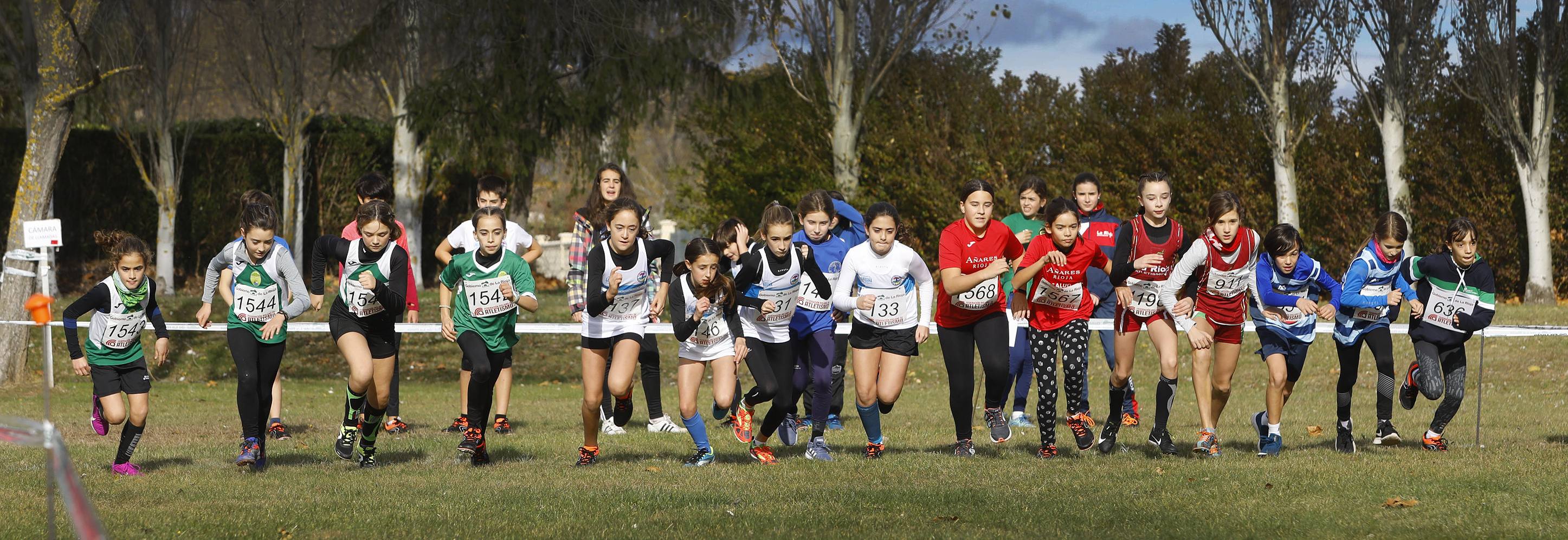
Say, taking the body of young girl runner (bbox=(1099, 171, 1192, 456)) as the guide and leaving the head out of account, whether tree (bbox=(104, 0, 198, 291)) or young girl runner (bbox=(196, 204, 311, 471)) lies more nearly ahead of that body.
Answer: the young girl runner

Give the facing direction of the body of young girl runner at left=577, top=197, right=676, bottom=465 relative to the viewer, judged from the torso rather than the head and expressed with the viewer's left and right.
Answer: facing the viewer

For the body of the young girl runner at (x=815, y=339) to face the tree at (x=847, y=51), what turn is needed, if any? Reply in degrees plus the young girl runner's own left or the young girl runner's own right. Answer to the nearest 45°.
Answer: approximately 180°

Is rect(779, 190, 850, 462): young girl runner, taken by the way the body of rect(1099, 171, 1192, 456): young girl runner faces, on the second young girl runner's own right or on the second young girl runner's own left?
on the second young girl runner's own right

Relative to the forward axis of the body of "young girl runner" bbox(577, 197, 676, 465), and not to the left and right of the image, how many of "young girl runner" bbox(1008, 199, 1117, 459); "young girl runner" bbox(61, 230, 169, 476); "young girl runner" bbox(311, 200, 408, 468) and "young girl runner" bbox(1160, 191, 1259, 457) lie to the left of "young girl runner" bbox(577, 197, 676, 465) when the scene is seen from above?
2

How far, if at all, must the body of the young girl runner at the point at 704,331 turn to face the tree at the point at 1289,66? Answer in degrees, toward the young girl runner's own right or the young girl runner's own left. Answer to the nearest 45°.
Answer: approximately 135° to the young girl runner's own left

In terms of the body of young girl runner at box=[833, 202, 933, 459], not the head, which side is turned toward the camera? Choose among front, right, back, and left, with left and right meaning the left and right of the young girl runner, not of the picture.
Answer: front

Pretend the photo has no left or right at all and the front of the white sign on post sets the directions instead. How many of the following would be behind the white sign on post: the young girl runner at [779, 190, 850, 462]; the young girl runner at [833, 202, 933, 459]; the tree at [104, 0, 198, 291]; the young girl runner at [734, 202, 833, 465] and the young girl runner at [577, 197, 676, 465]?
1

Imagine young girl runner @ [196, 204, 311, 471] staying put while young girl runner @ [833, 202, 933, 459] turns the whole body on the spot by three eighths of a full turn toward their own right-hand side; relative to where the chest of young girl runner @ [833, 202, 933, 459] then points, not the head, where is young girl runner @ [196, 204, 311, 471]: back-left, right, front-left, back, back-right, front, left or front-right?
front-left
